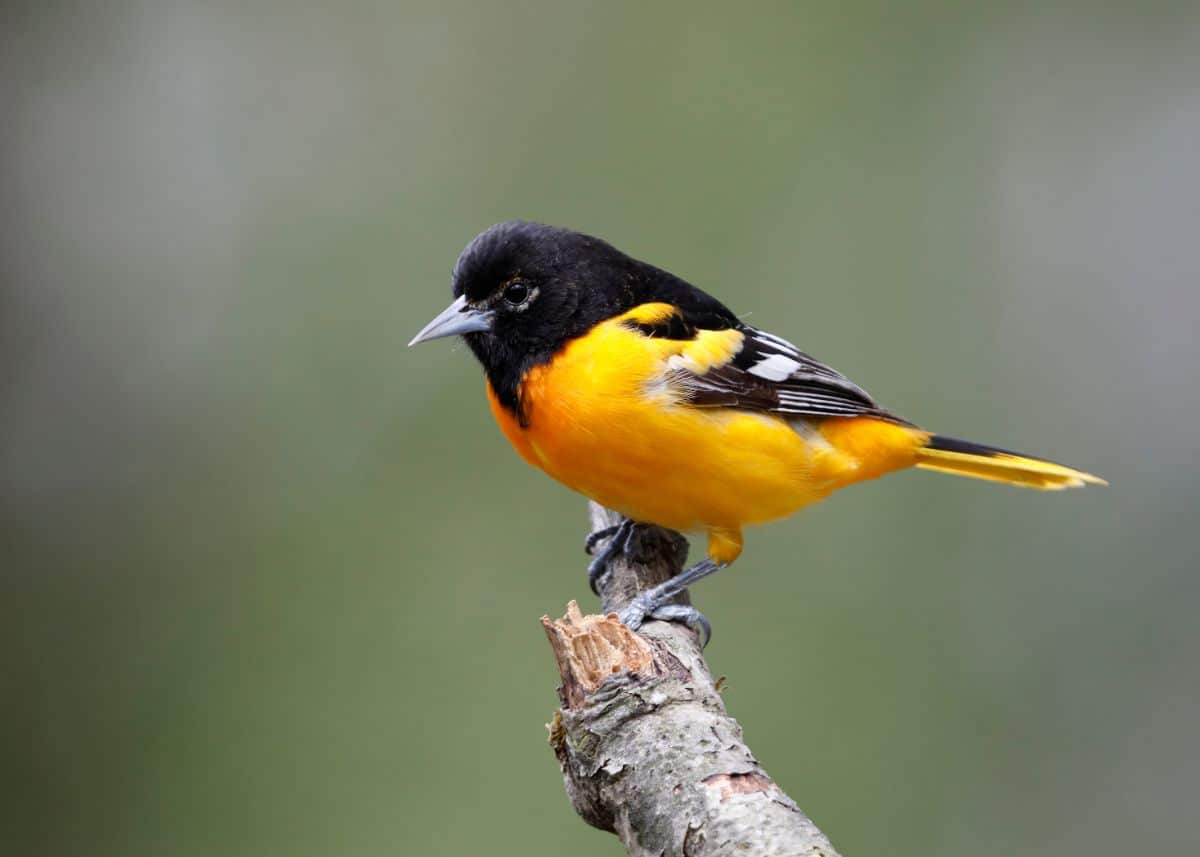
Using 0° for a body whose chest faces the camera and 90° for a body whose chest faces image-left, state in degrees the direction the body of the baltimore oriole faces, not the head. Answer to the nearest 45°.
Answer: approximately 90°
